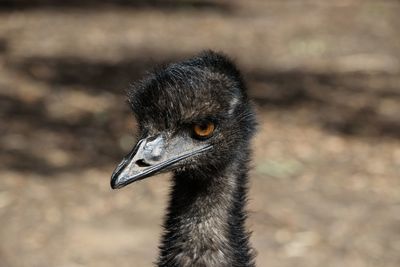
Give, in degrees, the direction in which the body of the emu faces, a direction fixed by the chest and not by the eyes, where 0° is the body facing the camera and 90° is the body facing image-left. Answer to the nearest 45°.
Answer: approximately 45°
